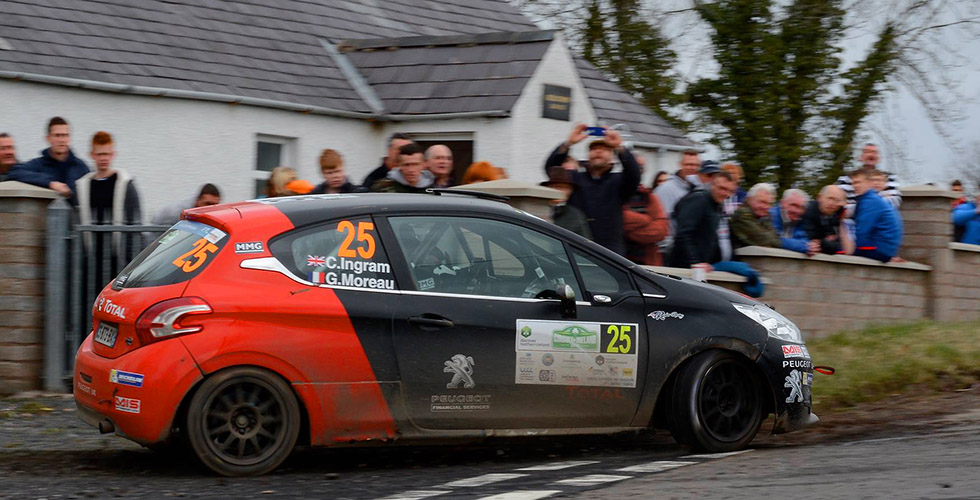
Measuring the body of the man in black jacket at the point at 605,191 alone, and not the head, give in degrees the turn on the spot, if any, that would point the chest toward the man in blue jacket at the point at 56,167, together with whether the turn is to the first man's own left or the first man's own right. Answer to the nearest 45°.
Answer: approximately 90° to the first man's own right

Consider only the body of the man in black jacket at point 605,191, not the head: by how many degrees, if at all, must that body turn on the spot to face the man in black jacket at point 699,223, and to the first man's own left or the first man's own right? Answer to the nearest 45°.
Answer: approximately 135° to the first man's own left

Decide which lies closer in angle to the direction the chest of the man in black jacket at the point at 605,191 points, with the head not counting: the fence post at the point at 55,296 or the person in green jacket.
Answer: the fence post

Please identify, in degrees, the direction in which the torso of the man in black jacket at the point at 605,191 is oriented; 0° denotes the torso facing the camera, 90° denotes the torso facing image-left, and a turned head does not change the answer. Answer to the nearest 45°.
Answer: approximately 0°

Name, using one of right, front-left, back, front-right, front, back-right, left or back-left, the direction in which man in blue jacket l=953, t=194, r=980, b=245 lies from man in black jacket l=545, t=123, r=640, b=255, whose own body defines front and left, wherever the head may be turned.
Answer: back-left

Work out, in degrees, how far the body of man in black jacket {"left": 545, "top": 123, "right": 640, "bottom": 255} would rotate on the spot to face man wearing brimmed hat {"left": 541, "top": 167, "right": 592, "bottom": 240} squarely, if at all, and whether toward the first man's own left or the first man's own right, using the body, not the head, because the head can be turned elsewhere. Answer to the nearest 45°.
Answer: approximately 45° to the first man's own right
